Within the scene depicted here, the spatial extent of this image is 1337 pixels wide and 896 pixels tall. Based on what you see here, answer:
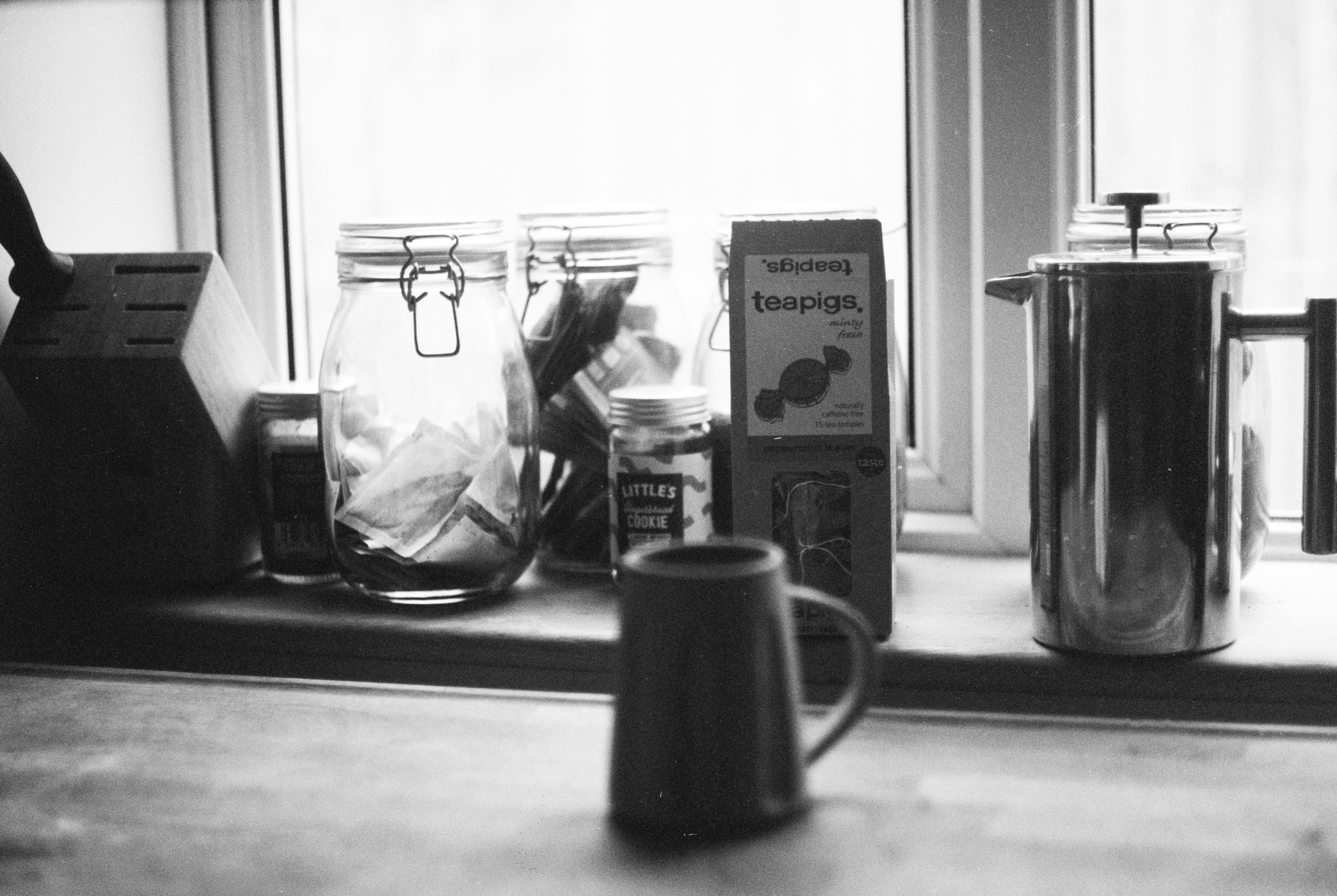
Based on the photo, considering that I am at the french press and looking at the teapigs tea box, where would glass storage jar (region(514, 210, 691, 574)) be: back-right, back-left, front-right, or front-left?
front-right

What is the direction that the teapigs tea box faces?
toward the camera
